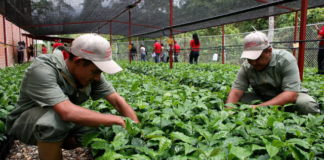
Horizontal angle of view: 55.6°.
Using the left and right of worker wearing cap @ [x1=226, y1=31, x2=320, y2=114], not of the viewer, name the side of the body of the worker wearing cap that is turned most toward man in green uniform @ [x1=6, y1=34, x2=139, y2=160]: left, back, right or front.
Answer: front

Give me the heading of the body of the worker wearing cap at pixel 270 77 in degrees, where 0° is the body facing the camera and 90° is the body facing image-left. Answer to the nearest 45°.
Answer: approximately 45°
